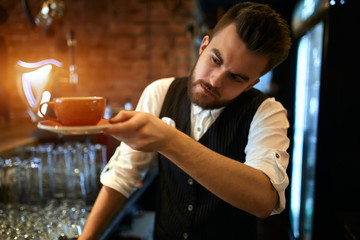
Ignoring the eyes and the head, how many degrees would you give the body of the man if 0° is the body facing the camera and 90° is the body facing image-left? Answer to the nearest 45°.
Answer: approximately 45°

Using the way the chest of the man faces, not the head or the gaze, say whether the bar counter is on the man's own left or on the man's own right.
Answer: on the man's own right

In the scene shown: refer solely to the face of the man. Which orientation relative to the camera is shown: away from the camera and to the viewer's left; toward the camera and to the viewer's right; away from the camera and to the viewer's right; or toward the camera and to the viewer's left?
toward the camera and to the viewer's left
